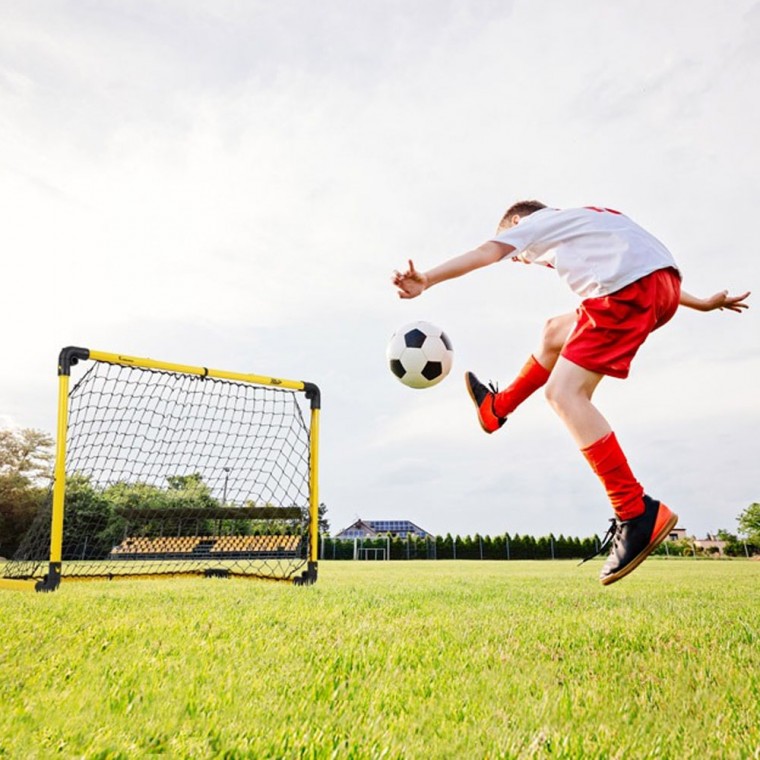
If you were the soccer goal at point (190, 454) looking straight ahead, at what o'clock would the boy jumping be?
The boy jumping is roughly at 11 o'clock from the soccer goal.

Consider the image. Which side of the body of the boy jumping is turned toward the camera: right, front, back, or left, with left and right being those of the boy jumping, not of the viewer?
left

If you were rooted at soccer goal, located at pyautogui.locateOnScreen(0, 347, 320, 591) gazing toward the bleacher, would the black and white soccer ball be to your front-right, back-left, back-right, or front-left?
back-right

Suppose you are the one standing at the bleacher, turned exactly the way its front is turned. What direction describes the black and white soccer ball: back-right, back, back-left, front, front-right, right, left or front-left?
front

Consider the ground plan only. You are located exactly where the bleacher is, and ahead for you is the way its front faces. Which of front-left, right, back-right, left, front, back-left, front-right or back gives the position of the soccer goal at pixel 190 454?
front

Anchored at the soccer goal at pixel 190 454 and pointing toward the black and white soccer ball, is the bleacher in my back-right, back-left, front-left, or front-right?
back-left

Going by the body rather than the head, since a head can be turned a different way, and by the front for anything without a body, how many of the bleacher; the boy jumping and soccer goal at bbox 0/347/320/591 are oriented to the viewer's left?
1

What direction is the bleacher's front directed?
toward the camera

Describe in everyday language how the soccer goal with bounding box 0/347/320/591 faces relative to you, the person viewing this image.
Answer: facing the viewer and to the right of the viewer

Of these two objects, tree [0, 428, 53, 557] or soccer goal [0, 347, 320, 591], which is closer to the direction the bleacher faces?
the soccer goal

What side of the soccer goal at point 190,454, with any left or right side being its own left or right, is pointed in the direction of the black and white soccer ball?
front

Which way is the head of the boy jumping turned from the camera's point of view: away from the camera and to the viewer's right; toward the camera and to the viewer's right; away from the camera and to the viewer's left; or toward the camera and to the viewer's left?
away from the camera and to the viewer's left

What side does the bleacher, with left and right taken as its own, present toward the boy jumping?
front
